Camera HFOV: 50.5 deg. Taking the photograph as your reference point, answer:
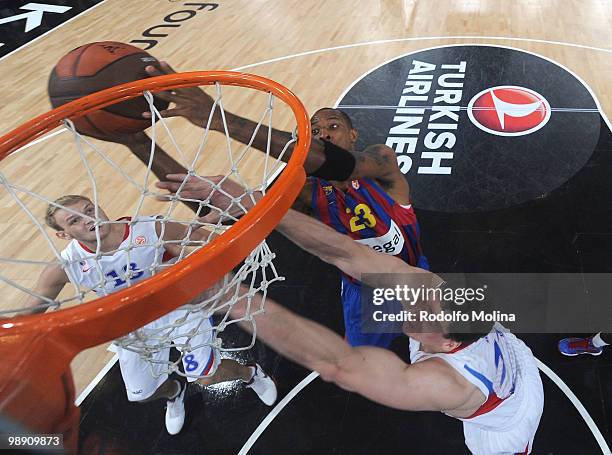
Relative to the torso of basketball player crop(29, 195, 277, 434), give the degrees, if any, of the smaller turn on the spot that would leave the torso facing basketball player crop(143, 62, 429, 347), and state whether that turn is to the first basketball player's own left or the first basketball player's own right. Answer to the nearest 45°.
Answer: approximately 90° to the first basketball player's own left

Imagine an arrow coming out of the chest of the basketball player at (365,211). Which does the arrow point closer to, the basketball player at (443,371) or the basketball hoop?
the basketball hoop

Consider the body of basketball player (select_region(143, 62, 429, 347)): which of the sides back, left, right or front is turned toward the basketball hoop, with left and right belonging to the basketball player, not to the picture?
front

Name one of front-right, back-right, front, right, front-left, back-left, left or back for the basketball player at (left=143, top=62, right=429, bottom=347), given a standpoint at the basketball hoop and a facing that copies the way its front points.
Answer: front

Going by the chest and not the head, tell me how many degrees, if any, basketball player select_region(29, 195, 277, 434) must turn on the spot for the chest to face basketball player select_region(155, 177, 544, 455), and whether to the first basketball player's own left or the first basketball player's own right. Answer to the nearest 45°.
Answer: approximately 45° to the first basketball player's own left

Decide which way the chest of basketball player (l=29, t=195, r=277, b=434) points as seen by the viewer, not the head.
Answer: toward the camera

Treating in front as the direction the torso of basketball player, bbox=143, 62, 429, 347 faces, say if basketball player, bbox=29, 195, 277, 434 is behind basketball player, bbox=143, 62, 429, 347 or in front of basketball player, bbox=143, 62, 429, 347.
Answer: in front

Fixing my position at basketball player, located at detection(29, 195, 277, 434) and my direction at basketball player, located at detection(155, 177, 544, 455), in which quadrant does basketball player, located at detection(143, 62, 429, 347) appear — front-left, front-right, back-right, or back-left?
front-left

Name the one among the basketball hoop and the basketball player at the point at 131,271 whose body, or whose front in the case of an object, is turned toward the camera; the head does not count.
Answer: the basketball player

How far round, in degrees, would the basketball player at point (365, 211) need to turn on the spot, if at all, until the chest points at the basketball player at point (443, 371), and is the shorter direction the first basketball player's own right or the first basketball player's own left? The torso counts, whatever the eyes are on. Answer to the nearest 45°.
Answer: approximately 45° to the first basketball player's own left

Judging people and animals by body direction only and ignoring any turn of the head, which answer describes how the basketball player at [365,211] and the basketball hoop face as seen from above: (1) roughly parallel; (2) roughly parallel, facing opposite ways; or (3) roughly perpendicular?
roughly parallel, facing opposite ways

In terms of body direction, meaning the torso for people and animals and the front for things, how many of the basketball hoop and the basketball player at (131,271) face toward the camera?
1

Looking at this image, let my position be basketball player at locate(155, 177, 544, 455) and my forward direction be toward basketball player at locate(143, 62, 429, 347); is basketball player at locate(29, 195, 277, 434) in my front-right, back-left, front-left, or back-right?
front-left

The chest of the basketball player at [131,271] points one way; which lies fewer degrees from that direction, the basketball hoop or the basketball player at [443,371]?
the basketball hoop

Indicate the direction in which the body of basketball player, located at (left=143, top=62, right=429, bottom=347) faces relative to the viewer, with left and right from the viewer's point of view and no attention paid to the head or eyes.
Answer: facing the viewer and to the left of the viewer
